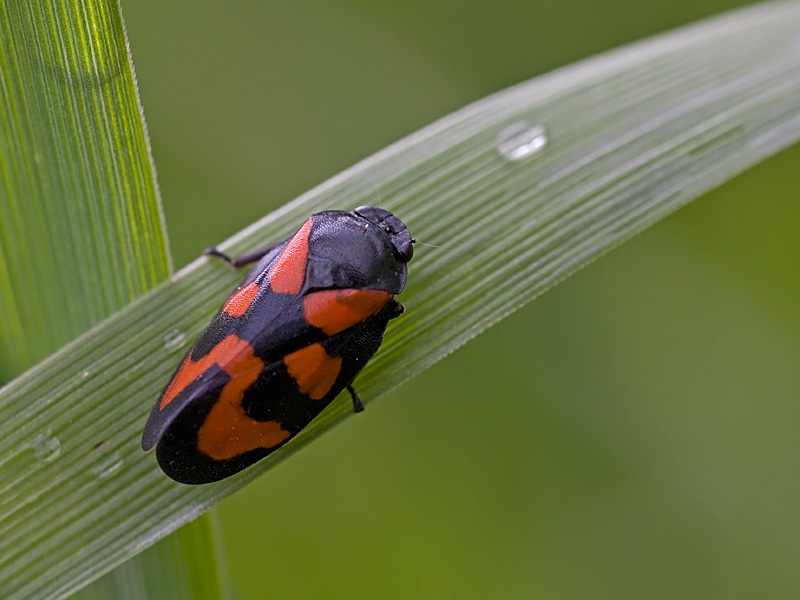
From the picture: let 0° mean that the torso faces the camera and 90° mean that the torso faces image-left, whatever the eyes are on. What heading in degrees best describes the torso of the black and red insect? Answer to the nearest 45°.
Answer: approximately 225°
